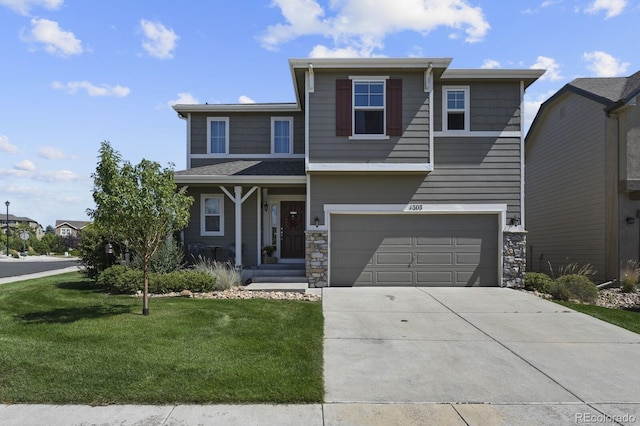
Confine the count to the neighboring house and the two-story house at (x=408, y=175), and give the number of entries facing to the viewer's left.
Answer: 0

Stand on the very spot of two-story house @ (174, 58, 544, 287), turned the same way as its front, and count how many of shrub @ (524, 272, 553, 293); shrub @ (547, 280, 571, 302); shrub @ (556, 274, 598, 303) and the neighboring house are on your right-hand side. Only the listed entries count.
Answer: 0

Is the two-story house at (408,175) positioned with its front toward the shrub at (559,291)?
no

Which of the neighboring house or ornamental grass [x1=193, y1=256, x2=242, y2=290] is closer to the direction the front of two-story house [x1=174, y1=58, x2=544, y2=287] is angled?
the ornamental grass

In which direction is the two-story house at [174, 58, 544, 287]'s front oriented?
toward the camera

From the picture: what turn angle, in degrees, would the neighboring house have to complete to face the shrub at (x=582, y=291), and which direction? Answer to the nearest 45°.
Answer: approximately 45° to its right

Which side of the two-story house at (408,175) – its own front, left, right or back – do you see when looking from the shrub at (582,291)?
left

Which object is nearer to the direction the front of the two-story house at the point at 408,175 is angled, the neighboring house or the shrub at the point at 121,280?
the shrub

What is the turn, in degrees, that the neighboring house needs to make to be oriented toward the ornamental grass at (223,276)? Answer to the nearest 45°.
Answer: approximately 90° to its right

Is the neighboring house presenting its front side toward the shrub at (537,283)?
no

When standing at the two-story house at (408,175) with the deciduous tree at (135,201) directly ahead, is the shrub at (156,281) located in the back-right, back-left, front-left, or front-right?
front-right

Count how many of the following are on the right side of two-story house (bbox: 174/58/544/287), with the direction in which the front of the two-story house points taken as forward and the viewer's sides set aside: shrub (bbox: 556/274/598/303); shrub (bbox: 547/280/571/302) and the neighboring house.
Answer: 0

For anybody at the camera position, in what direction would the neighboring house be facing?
facing the viewer and to the right of the viewer

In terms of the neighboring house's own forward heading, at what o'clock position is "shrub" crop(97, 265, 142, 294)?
The shrub is roughly at 3 o'clock from the neighboring house.

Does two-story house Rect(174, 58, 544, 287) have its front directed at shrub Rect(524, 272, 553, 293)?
no
